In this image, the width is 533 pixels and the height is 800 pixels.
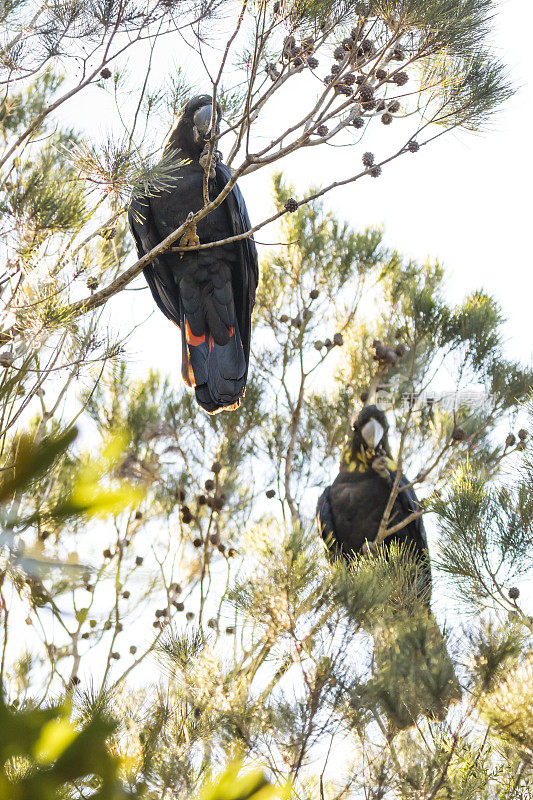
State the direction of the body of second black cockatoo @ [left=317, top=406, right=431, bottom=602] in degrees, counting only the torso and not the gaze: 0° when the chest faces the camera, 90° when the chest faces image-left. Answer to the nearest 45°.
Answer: approximately 0°
